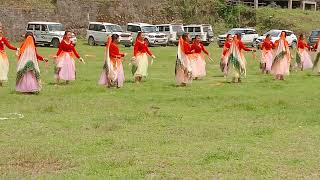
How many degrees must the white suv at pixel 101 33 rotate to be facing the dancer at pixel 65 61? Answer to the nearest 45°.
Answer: approximately 45° to its right

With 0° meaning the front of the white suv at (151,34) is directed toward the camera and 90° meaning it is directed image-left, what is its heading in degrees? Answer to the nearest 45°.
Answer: approximately 315°

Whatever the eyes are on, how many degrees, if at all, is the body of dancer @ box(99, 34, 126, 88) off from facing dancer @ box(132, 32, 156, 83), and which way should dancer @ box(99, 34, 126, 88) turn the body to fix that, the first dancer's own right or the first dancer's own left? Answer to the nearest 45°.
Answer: approximately 45° to the first dancer's own left

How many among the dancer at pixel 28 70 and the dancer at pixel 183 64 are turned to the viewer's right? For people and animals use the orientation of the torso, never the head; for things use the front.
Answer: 1

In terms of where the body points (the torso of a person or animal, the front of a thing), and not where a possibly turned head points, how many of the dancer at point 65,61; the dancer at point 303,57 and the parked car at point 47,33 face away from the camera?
0

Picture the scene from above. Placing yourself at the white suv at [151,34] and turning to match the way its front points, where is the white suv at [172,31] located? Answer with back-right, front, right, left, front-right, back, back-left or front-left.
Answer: left

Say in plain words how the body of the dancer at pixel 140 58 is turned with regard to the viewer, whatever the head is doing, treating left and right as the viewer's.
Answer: facing the viewer and to the right of the viewer

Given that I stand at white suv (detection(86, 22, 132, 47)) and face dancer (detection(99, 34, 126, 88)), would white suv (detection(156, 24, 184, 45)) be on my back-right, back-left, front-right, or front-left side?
back-left

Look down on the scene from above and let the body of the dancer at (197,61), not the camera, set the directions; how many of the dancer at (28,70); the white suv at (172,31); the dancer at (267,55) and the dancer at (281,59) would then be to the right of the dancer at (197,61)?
1

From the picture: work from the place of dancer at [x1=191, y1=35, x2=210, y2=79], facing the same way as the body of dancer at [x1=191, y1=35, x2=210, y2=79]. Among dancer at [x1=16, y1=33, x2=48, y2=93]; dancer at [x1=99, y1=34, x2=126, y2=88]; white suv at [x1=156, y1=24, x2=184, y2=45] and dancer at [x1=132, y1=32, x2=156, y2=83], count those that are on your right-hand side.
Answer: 3

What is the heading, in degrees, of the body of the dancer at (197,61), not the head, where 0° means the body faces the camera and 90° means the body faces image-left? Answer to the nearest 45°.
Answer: approximately 315°
